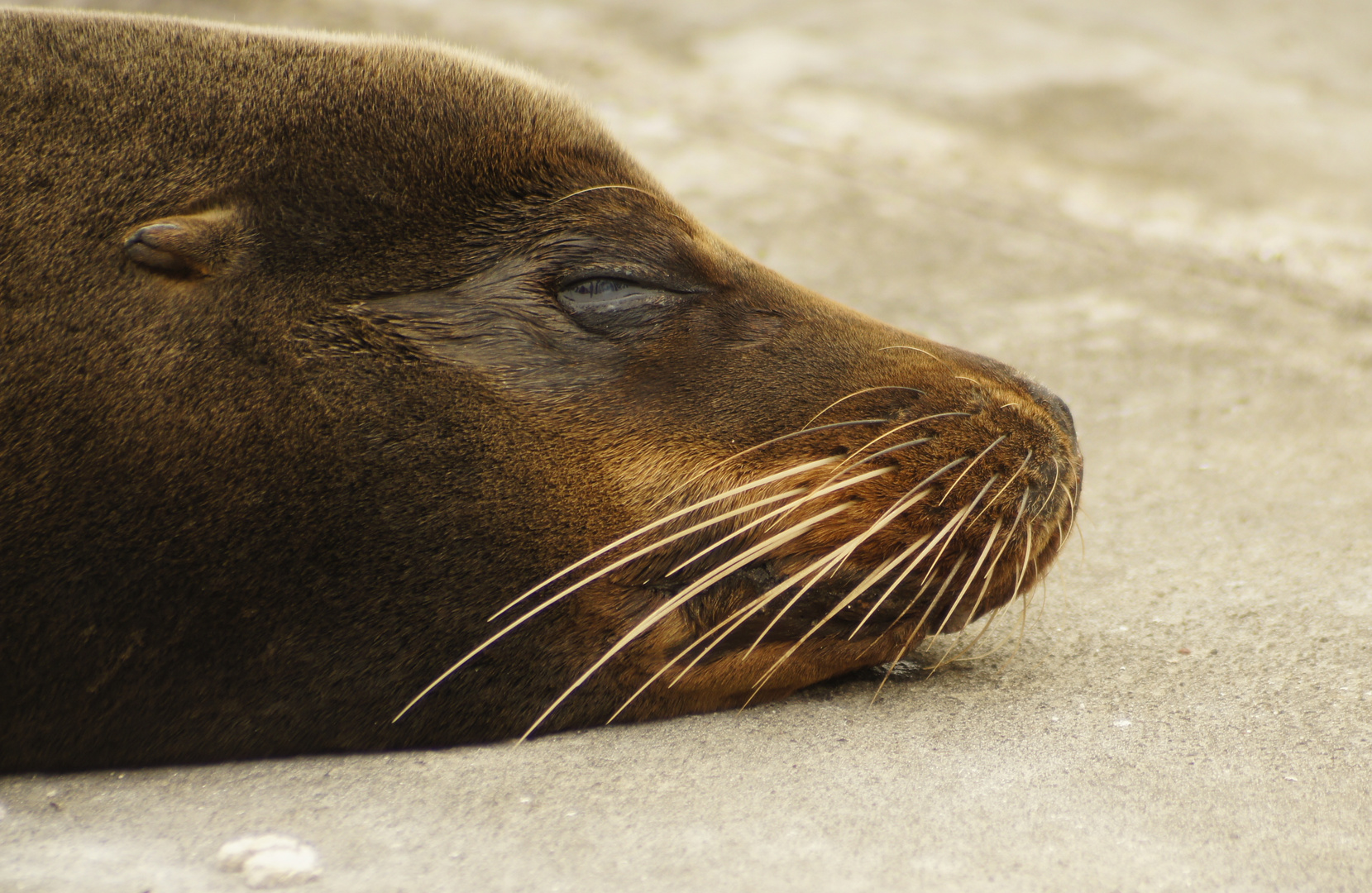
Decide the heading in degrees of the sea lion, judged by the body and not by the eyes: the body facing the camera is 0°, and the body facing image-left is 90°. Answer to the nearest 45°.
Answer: approximately 270°

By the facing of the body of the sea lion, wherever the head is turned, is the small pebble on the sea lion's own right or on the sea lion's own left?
on the sea lion's own right
